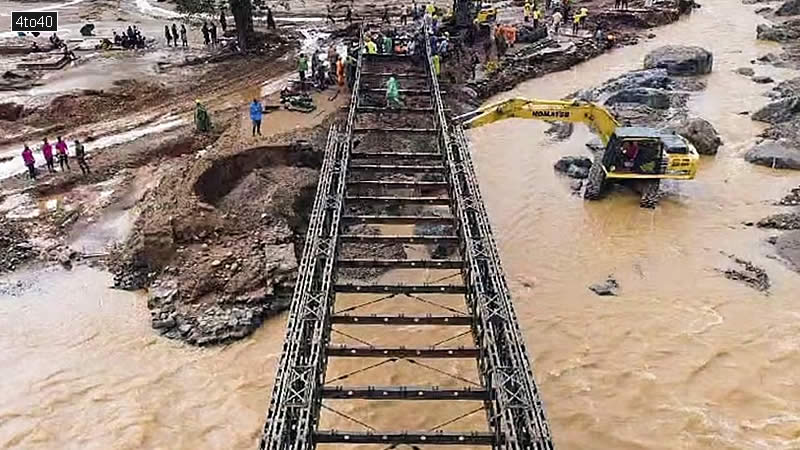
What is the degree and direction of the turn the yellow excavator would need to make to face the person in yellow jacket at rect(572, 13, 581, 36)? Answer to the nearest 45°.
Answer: approximately 90° to its right

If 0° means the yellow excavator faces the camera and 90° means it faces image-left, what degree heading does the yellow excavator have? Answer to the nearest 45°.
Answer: approximately 90°

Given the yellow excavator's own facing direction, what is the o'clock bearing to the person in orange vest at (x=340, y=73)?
The person in orange vest is roughly at 1 o'clock from the yellow excavator.

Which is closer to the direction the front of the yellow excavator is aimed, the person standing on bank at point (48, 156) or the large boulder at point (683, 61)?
the person standing on bank

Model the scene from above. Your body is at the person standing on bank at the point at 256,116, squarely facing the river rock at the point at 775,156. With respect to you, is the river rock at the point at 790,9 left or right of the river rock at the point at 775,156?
left

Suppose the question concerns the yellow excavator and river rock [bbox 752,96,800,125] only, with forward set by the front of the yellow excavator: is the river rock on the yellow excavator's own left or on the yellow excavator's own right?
on the yellow excavator's own right

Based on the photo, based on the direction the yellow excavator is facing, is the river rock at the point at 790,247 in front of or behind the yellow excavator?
behind

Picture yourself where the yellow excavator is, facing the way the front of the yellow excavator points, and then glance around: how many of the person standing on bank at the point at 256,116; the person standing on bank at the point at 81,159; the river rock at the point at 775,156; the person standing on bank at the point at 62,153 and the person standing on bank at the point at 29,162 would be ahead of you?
4

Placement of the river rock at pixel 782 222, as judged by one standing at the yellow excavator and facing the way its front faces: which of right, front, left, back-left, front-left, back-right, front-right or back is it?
back

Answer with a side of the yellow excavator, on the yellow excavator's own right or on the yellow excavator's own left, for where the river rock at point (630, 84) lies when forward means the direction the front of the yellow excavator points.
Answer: on the yellow excavator's own right

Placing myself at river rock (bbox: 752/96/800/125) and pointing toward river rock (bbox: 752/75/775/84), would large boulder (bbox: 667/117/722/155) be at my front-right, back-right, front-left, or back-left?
back-left

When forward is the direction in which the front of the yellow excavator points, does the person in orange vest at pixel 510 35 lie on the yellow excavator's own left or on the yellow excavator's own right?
on the yellow excavator's own right
